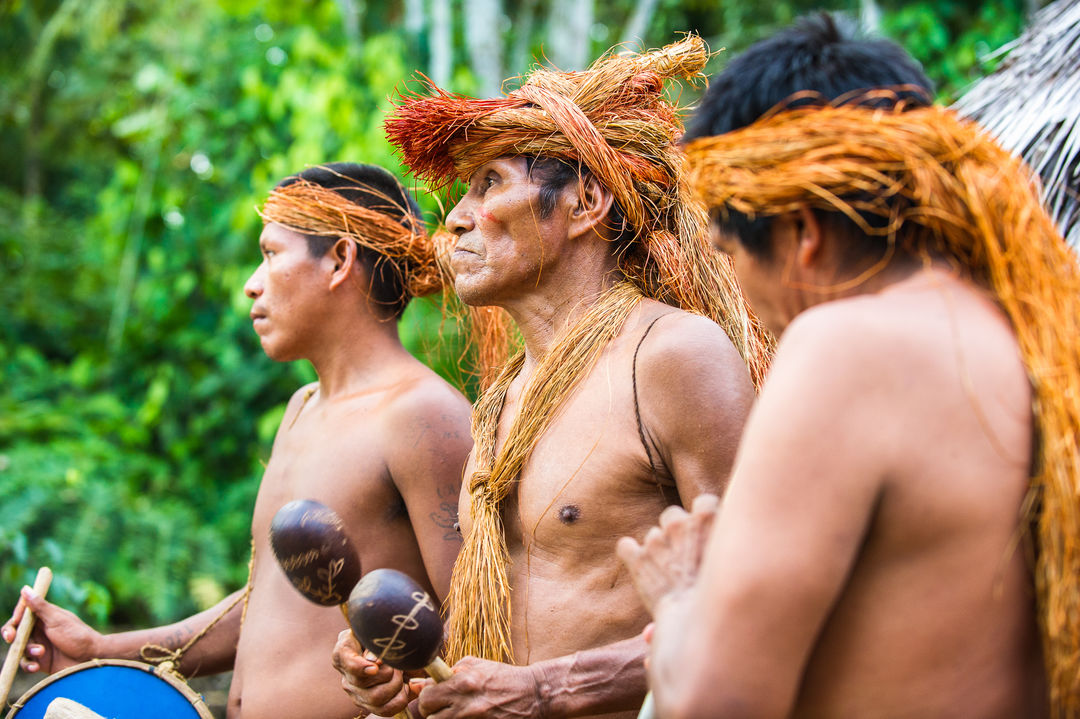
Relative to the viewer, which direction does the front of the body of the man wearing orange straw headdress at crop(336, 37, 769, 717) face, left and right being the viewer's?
facing the viewer and to the left of the viewer

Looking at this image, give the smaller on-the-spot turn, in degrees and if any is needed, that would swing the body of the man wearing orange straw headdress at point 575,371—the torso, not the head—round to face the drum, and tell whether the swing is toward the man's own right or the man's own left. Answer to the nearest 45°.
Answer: approximately 45° to the man's own right

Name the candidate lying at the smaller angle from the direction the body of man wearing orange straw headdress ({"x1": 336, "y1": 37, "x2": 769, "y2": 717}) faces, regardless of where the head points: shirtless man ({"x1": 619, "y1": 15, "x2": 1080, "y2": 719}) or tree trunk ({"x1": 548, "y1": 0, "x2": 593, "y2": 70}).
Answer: the shirtless man

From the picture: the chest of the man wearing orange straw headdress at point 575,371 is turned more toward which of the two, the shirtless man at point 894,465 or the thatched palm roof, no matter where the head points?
the shirtless man

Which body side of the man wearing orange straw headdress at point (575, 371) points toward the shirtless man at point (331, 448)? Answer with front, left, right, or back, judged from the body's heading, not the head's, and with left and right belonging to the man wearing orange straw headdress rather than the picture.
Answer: right

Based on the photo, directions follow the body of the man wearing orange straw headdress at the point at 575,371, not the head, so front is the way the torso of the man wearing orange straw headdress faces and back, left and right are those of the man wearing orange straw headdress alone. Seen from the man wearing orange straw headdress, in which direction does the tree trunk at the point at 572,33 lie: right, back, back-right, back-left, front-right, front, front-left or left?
back-right

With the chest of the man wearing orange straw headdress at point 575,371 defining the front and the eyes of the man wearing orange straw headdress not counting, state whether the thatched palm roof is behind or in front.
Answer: behind

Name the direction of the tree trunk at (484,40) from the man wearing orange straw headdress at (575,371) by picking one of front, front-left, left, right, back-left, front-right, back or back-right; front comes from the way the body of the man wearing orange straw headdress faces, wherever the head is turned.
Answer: back-right

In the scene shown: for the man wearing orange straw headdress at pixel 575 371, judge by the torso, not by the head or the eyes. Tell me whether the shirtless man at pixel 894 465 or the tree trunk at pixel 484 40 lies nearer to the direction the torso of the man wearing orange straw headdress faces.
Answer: the shirtless man

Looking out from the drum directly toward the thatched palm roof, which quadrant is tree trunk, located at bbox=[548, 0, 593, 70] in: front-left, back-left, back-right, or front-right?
front-left

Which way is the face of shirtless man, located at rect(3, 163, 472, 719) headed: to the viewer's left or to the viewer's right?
to the viewer's left

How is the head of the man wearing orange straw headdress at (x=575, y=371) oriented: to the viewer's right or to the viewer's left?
to the viewer's left
